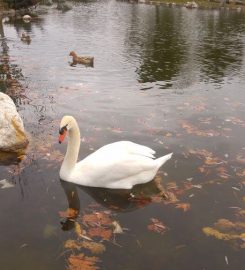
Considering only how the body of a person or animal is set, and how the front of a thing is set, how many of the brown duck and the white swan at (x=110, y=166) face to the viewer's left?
2

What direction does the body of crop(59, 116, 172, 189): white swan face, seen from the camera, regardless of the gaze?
to the viewer's left

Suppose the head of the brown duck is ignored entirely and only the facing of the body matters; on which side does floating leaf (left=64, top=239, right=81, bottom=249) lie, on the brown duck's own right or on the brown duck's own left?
on the brown duck's own left

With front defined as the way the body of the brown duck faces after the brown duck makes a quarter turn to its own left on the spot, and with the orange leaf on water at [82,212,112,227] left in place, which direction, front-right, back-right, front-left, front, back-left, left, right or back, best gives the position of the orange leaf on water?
front

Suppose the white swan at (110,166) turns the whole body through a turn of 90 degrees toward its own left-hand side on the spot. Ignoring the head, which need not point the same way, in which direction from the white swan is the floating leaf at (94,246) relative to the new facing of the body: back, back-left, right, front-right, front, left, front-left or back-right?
front

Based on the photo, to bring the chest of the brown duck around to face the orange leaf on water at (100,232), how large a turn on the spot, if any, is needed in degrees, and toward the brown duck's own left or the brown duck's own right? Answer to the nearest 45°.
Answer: approximately 90° to the brown duck's own left

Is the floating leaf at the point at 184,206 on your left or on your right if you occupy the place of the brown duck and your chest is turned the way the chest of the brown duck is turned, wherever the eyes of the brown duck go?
on your left

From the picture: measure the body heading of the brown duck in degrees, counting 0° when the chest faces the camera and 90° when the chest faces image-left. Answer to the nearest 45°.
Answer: approximately 90°

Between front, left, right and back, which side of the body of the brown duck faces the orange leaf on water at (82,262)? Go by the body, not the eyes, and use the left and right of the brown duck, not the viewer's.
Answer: left
